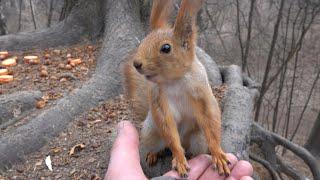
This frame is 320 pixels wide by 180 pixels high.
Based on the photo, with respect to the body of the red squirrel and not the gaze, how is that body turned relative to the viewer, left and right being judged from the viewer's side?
facing the viewer

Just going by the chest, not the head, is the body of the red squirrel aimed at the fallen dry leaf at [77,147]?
no

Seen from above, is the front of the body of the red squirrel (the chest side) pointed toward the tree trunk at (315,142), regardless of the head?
no

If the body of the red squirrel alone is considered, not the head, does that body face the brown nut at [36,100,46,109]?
no

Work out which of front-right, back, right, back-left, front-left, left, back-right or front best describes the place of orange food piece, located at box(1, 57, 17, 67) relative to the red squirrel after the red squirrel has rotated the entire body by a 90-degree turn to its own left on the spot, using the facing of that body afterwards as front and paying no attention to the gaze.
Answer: back-left

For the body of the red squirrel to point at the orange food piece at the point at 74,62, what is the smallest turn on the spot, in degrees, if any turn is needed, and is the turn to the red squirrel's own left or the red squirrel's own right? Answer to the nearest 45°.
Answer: approximately 135° to the red squirrel's own right

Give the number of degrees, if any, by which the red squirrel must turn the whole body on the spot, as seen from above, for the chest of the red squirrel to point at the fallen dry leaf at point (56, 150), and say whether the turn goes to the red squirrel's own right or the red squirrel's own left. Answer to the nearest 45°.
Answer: approximately 135° to the red squirrel's own right
